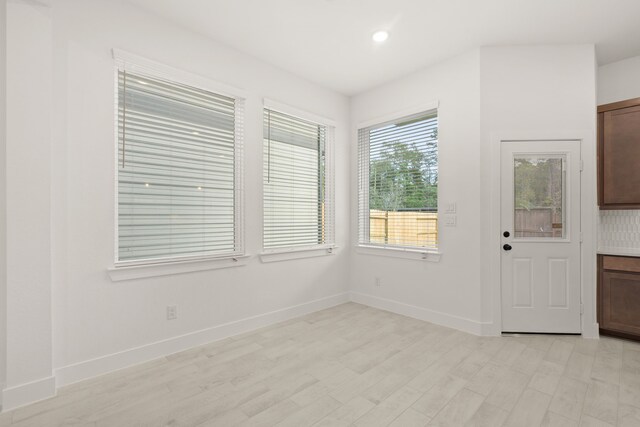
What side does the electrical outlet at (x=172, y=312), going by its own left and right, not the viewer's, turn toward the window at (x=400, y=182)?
left

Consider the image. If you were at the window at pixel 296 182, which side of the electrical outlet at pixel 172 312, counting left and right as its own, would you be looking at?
left

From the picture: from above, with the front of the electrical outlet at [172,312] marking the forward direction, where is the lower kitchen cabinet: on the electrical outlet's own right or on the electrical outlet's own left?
on the electrical outlet's own left
